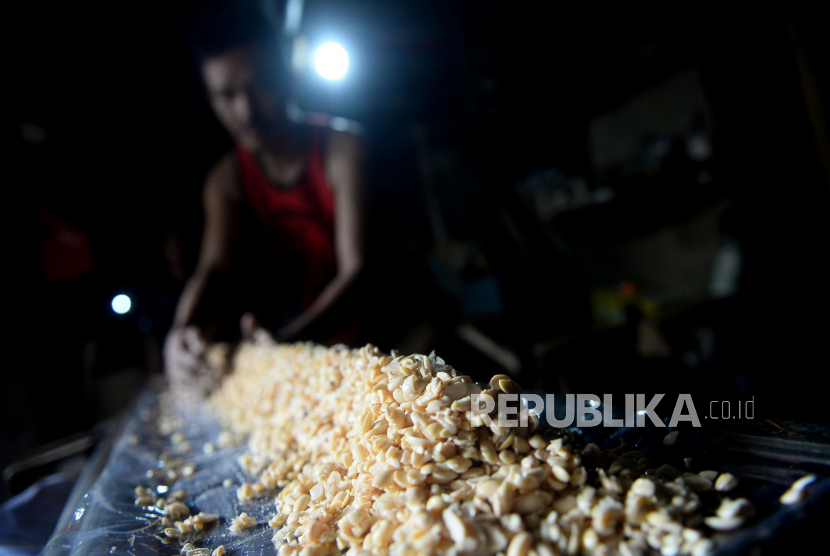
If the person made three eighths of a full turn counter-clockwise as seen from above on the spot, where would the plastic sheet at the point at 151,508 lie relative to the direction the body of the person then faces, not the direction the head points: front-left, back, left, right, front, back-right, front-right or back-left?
right
